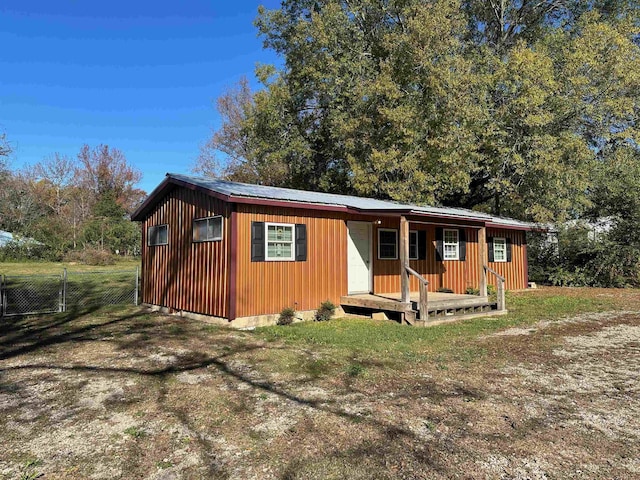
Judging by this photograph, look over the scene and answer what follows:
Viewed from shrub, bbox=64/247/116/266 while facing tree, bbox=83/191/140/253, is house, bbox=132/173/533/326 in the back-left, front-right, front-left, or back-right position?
back-right

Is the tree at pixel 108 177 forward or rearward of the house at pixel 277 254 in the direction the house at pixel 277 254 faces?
rearward

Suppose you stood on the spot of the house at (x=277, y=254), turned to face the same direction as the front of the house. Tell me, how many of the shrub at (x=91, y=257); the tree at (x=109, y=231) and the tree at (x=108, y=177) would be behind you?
3

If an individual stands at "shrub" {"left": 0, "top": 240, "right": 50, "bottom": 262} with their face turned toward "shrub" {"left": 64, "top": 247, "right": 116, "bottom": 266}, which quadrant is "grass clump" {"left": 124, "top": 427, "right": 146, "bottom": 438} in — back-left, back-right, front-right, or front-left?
front-right

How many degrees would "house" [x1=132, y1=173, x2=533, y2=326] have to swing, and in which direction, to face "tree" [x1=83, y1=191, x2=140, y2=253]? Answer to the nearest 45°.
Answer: approximately 180°

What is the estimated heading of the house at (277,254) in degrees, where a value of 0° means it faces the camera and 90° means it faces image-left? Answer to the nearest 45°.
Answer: approximately 315°

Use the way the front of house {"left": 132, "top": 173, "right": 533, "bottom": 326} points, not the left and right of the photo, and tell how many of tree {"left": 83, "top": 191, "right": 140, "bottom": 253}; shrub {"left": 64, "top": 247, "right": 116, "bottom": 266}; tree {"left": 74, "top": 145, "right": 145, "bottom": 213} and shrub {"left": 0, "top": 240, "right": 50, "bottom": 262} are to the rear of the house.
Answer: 4

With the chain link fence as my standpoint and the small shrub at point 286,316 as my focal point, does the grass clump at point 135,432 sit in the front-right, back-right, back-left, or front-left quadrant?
front-right

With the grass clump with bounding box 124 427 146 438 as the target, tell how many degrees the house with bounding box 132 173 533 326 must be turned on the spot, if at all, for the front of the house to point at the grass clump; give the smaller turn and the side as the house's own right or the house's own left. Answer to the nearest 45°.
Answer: approximately 45° to the house's own right
